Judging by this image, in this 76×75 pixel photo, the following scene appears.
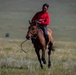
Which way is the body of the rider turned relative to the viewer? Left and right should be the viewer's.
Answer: facing the viewer and to the left of the viewer
